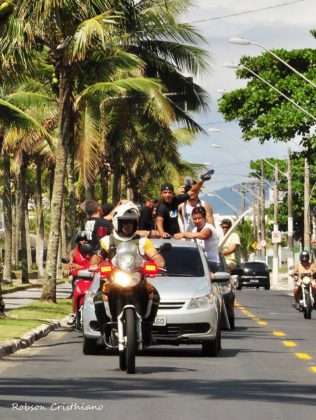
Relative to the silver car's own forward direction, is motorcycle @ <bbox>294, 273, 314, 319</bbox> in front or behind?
behind

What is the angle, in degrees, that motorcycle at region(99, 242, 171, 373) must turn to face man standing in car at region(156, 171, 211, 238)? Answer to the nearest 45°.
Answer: approximately 180°

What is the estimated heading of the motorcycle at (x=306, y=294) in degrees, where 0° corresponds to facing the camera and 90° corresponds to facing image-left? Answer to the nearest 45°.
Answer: approximately 0°

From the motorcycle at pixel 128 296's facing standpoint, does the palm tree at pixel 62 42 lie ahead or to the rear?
to the rear
